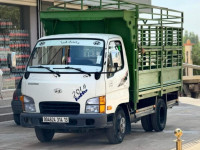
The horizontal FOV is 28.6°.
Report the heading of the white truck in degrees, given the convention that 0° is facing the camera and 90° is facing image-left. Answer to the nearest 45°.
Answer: approximately 45°
